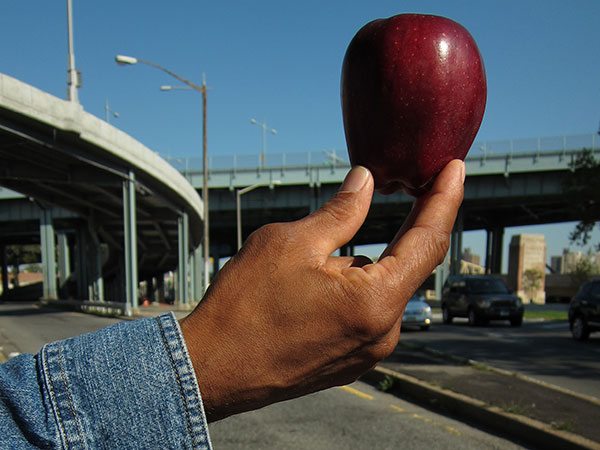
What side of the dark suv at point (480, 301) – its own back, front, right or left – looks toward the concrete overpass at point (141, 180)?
back

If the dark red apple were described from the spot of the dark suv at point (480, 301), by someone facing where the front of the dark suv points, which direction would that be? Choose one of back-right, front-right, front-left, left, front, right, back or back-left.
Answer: front-right

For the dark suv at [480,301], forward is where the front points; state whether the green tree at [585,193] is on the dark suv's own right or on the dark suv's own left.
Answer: on the dark suv's own left

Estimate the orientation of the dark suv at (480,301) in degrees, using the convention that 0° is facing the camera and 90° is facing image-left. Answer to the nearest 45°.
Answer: approximately 315°

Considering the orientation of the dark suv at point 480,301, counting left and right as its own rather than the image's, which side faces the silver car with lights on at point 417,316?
right

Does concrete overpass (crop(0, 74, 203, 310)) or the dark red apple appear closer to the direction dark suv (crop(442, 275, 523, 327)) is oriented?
the dark red apple

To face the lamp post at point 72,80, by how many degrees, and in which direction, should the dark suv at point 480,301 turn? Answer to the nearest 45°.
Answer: approximately 135° to its right
